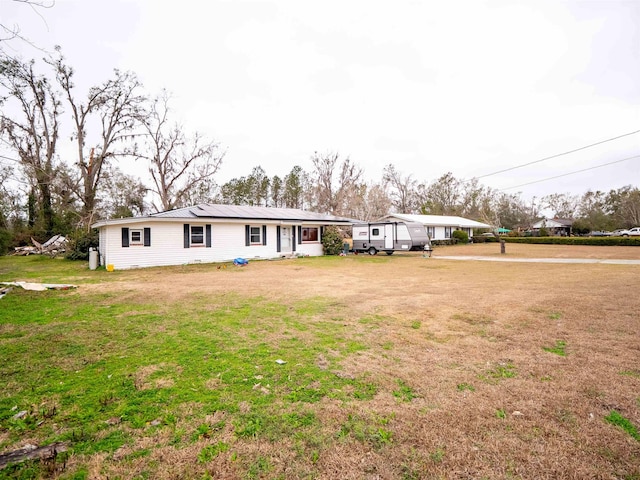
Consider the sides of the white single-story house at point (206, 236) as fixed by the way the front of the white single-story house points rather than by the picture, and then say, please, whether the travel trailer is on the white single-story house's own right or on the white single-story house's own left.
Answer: on the white single-story house's own left

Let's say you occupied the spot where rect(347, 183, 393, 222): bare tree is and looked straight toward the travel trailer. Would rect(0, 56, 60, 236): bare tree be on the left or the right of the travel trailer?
right

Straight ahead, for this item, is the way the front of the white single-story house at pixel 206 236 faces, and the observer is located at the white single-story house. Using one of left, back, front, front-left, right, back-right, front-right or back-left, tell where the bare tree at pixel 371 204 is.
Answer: left

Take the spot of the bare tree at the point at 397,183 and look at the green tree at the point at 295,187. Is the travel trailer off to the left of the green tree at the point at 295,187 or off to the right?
left

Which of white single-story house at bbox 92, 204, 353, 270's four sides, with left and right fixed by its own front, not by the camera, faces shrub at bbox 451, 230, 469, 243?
left

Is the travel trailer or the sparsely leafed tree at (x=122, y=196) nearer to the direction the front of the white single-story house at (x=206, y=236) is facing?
the travel trailer

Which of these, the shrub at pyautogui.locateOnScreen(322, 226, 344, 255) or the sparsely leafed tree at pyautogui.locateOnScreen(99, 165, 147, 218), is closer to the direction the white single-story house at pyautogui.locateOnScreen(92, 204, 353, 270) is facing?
the shrub

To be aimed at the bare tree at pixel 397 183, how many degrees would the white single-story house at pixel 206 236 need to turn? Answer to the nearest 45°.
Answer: approximately 90° to its left

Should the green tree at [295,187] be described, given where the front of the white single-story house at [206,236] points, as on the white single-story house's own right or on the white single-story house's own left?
on the white single-story house's own left

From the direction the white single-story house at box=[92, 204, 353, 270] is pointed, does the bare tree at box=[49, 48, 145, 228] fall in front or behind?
behind

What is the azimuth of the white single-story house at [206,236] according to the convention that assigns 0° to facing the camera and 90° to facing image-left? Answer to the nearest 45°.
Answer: approximately 315°

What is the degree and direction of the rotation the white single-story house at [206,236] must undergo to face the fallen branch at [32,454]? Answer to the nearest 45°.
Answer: approximately 45° to its right

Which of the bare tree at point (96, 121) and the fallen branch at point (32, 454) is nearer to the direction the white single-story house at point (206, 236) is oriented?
the fallen branch
